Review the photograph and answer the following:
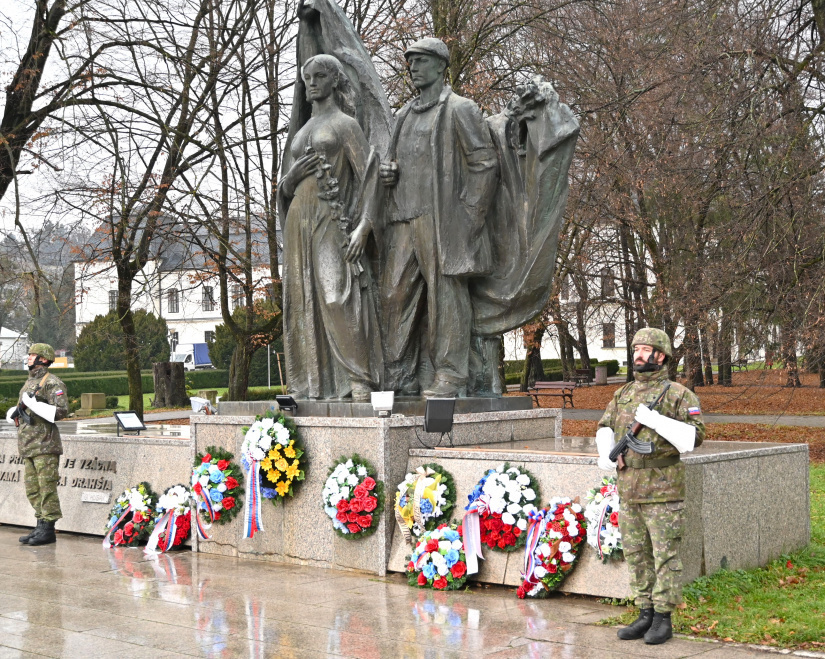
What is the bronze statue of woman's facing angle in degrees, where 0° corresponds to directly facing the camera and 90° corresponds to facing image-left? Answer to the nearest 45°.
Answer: approximately 45°

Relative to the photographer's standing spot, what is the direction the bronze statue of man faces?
facing the viewer and to the left of the viewer

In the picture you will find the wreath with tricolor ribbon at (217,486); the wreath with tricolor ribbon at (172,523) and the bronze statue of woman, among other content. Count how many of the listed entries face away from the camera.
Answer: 0

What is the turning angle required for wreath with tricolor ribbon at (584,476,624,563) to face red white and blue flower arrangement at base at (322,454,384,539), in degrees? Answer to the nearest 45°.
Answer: approximately 90° to its right

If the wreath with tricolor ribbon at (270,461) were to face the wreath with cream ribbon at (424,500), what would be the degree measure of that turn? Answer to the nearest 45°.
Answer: approximately 90° to its left

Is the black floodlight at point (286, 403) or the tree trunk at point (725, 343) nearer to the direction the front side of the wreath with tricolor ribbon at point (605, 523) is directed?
the black floodlight

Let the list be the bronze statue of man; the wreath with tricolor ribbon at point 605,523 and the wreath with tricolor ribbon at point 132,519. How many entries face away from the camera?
0

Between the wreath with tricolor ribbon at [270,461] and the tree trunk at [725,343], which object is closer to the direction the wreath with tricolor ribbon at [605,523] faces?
the wreath with tricolor ribbon

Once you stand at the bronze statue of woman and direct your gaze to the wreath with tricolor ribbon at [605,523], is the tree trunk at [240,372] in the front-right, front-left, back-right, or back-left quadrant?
back-left
